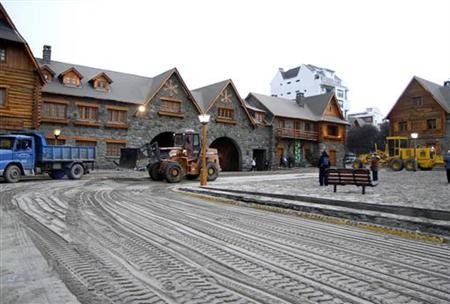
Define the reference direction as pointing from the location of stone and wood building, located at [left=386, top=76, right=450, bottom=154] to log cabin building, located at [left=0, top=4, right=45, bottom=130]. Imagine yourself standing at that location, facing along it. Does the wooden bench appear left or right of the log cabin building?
left

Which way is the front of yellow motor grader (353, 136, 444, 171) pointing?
to the viewer's left

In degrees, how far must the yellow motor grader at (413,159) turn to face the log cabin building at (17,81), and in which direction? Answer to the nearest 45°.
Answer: approximately 45° to its left

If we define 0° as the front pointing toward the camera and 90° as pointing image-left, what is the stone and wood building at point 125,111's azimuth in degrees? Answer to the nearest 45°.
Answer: approximately 315°

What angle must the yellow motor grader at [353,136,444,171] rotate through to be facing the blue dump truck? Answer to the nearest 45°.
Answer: approximately 45° to its left

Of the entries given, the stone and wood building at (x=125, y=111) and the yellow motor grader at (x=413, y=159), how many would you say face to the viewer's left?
1

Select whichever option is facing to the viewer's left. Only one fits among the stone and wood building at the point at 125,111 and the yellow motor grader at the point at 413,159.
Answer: the yellow motor grader

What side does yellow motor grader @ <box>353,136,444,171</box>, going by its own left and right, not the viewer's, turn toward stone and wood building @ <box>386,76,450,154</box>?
right

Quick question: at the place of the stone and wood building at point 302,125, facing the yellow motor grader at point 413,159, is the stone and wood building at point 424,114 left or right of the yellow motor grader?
left

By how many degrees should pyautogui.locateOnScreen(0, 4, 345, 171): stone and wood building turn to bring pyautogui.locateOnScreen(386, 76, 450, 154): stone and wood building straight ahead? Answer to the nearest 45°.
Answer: approximately 45° to its left

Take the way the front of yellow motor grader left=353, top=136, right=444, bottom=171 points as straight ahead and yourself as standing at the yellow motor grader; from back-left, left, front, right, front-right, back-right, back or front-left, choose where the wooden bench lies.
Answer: left

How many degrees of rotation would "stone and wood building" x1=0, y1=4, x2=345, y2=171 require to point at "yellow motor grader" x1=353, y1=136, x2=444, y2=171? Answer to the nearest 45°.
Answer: approximately 45° to its left
